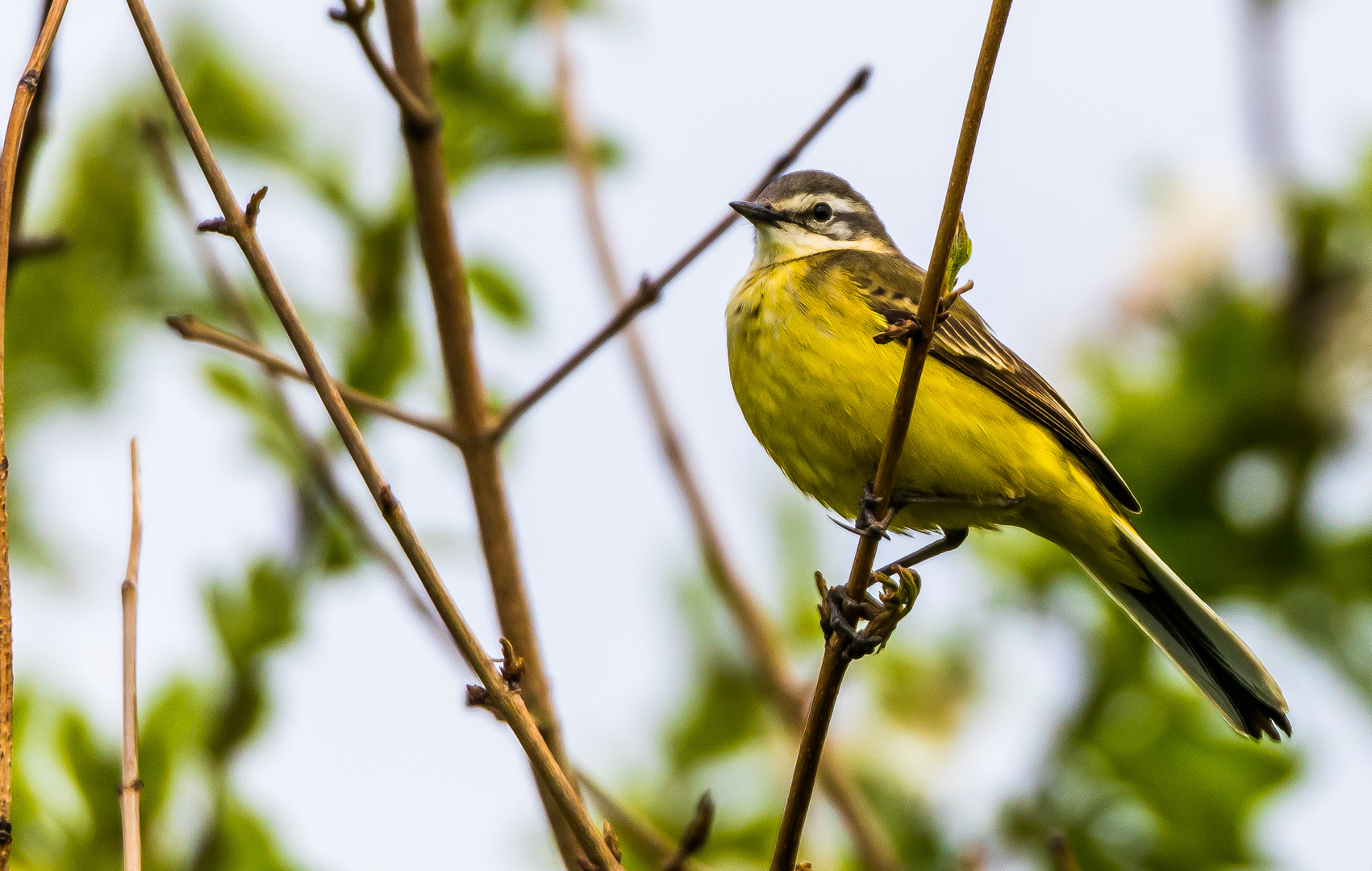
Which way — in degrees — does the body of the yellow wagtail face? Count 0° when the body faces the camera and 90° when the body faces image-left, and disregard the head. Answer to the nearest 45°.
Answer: approximately 90°
